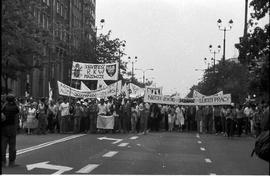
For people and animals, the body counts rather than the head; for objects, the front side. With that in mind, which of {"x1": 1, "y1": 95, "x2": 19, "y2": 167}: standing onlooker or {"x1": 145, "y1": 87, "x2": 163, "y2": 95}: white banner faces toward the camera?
the white banner

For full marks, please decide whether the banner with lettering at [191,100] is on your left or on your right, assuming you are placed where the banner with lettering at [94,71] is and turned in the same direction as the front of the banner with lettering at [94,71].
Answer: on your left

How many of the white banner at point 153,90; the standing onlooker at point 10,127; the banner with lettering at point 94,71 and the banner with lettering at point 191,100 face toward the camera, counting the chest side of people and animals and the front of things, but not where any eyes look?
3

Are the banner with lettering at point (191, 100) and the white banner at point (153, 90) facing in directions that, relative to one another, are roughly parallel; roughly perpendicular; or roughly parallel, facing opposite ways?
roughly parallel

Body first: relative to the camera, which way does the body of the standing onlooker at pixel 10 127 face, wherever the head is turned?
away from the camera

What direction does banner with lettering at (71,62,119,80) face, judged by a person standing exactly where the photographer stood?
facing the viewer

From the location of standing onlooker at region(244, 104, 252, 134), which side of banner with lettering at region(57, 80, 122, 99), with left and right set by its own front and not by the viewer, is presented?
left

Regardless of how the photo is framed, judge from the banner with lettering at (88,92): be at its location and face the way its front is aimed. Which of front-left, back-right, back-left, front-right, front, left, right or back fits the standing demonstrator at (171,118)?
left

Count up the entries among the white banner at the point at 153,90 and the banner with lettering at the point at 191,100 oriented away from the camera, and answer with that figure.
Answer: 0

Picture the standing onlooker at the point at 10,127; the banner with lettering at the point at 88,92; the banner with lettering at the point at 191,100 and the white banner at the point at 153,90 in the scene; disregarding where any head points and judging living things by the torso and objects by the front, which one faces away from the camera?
the standing onlooker

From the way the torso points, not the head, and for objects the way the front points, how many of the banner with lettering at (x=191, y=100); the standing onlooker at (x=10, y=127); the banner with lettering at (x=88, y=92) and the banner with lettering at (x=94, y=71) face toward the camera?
3

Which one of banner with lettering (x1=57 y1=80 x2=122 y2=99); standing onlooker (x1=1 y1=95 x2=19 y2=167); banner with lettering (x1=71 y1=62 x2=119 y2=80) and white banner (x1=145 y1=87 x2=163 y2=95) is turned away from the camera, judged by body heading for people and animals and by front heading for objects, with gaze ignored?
the standing onlooker
